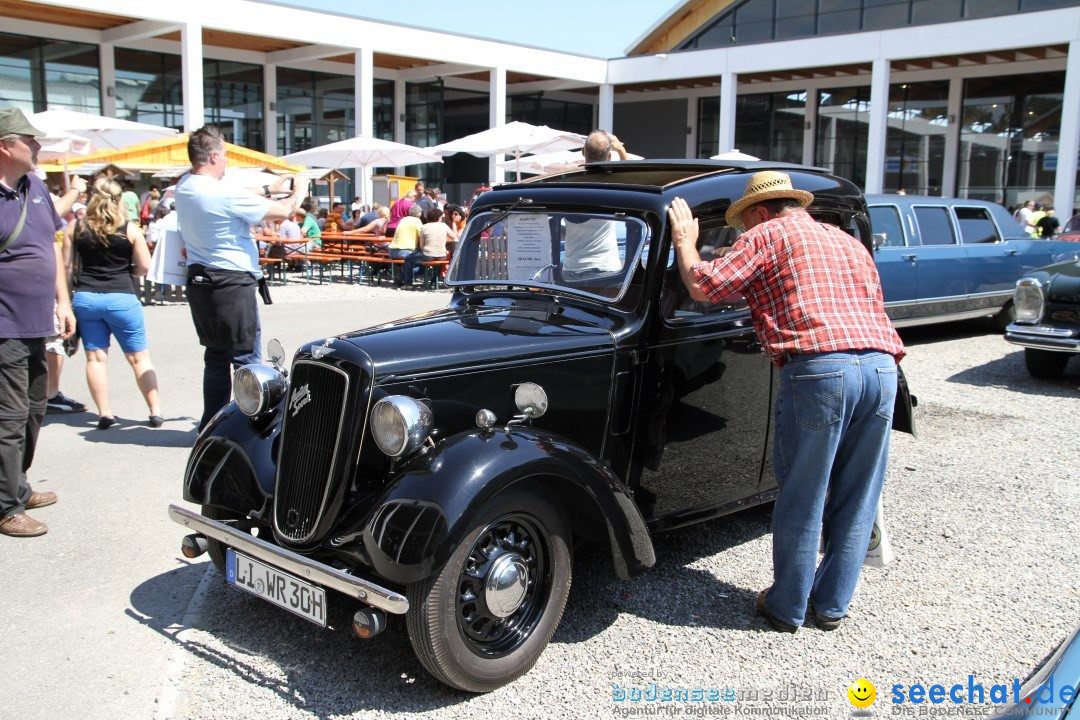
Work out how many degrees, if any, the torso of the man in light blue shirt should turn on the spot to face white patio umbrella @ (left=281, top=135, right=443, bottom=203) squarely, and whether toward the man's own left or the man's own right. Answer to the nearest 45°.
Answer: approximately 45° to the man's own left

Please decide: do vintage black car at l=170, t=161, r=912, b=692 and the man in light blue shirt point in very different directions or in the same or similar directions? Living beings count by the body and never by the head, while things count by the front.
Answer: very different directions

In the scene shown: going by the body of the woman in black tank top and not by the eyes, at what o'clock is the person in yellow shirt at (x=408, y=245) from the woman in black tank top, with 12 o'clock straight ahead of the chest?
The person in yellow shirt is roughly at 1 o'clock from the woman in black tank top.

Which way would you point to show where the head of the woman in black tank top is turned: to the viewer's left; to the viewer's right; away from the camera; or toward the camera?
away from the camera

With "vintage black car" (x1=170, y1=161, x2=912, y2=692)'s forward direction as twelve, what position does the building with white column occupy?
The building with white column is roughly at 5 o'clock from the vintage black car.

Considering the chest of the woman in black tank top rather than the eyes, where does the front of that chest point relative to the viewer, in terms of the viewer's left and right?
facing away from the viewer

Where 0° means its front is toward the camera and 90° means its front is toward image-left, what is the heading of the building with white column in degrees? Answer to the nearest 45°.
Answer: approximately 0°

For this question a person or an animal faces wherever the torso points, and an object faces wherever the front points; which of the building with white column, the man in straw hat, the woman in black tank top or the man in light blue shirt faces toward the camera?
the building with white column

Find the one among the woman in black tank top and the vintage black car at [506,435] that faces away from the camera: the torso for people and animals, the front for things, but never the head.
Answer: the woman in black tank top

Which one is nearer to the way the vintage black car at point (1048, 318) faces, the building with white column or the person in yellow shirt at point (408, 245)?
the person in yellow shirt
